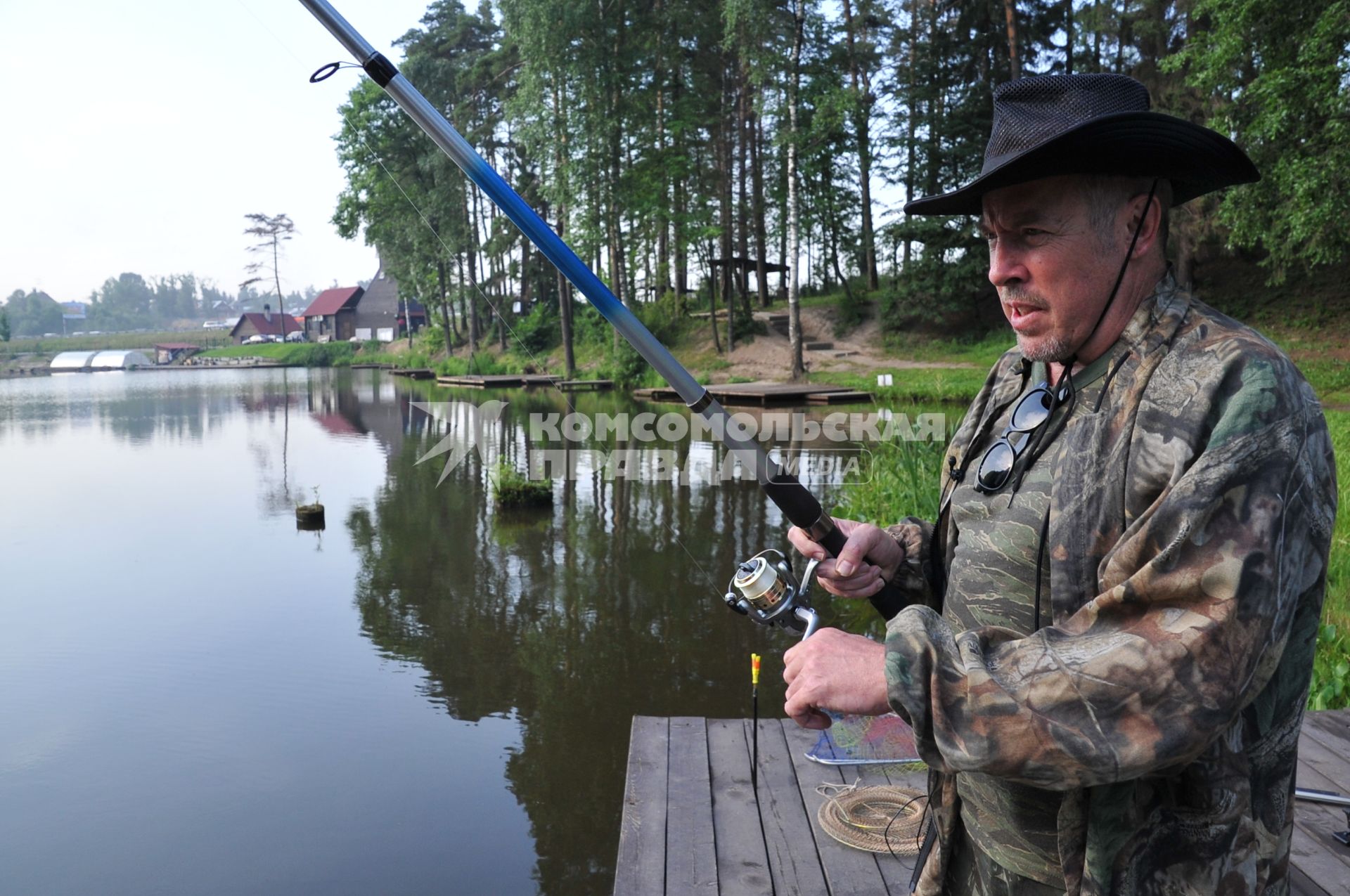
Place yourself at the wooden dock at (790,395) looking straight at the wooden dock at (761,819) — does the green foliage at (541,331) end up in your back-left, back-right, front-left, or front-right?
back-right

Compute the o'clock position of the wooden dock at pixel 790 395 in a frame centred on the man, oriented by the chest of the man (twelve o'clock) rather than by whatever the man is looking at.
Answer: The wooden dock is roughly at 4 o'clock from the man.

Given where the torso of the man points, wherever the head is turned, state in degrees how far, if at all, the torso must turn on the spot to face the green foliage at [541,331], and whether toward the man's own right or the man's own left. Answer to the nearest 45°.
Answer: approximately 90° to the man's own right

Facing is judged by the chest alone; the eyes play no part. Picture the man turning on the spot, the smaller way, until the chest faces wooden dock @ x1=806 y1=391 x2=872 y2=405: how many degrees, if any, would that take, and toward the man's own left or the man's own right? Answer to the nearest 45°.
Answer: approximately 135° to the man's own right

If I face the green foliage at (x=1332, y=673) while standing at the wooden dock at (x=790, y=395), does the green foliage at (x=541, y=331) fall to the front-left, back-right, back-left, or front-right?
back-right

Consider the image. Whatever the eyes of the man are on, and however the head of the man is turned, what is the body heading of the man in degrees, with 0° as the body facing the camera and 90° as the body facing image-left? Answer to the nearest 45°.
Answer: approximately 45°

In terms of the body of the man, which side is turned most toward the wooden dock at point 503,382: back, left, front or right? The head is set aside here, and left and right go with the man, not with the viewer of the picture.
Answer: right

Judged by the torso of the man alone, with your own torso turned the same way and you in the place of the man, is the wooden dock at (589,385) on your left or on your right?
on your right
